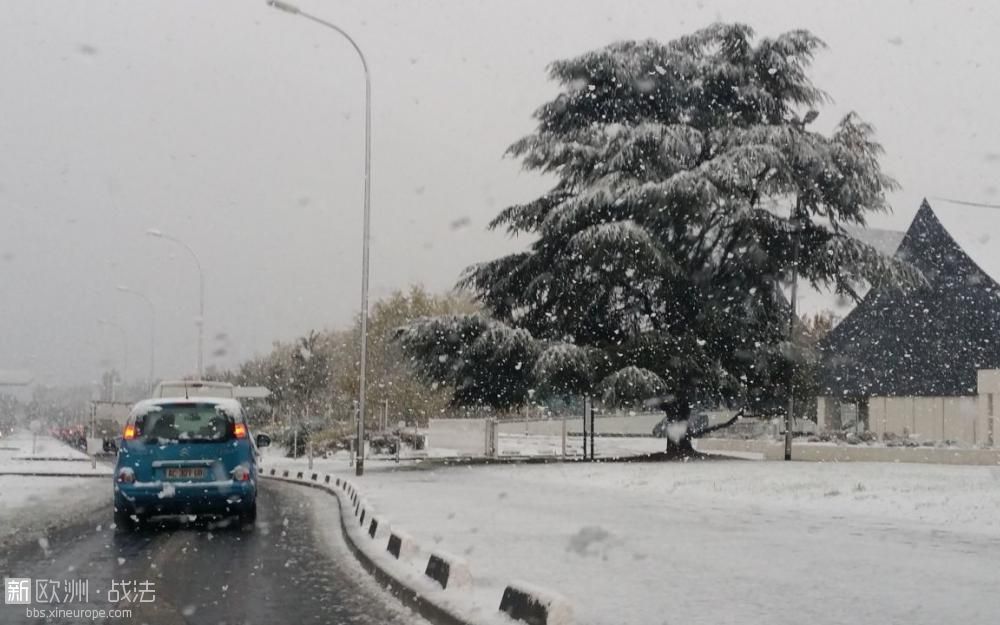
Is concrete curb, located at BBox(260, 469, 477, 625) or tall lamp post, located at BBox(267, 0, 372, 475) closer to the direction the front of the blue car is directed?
the tall lamp post

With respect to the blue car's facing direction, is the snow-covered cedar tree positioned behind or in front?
in front

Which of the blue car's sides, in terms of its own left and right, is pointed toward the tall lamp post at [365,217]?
front

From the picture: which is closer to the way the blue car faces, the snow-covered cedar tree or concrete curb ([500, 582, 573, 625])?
the snow-covered cedar tree

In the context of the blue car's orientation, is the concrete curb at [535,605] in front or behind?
behind

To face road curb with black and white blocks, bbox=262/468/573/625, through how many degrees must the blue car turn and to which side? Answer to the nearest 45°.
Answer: approximately 180°

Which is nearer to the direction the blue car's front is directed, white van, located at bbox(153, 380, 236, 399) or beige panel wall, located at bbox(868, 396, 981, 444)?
the white van

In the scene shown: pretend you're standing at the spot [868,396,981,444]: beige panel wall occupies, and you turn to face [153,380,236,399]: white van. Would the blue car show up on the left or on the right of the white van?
left

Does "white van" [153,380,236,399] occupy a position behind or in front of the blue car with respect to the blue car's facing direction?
in front

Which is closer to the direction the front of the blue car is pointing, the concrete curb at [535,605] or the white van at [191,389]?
the white van

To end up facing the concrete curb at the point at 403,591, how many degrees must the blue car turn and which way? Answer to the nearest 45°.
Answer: approximately 180°

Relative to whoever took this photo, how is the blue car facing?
facing away from the viewer

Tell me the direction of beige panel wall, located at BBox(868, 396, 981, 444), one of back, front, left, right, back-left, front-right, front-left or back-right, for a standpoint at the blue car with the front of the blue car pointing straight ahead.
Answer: front-right

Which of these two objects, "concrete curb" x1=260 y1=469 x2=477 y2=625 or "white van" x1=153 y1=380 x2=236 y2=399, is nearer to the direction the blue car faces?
the white van
